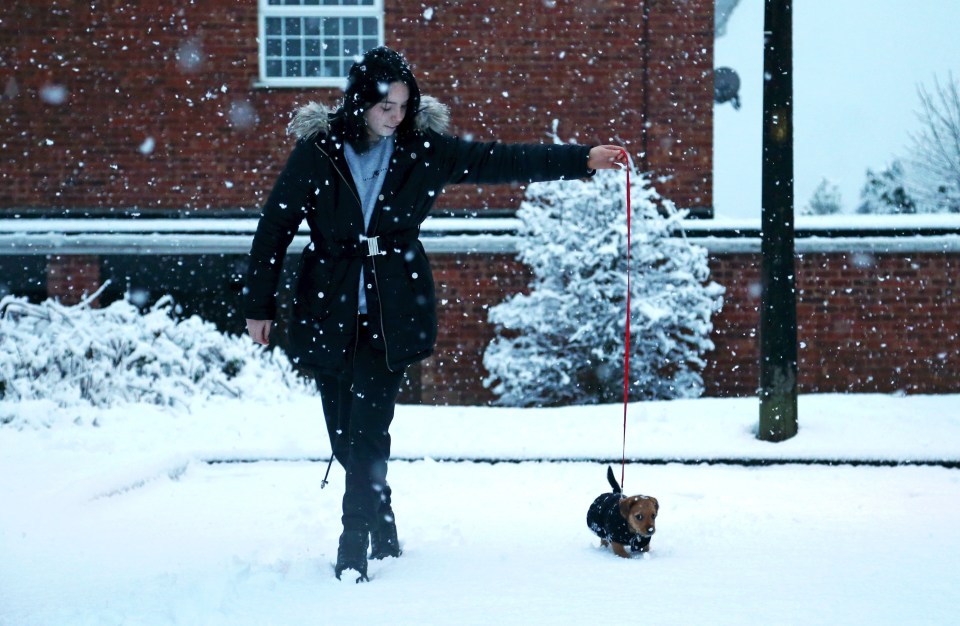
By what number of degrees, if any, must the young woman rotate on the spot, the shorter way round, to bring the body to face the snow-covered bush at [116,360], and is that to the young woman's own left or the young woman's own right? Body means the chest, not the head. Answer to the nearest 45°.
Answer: approximately 135° to the young woman's own right

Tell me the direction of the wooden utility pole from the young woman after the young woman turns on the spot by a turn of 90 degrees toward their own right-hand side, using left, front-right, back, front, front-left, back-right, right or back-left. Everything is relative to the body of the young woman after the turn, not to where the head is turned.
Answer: back-right

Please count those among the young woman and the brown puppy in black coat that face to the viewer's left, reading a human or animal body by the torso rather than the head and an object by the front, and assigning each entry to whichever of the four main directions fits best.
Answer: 0

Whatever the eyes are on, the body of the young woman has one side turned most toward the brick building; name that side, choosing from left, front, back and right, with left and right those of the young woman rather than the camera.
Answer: back

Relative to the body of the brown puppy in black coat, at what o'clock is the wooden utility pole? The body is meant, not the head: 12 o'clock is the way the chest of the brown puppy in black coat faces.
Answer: The wooden utility pole is roughly at 8 o'clock from the brown puppy in black coat.

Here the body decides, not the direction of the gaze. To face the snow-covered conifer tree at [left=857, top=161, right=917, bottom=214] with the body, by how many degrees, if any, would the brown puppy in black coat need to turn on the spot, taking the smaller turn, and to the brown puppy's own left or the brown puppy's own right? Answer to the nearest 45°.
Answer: approximately 135° to the brown puppy's own left

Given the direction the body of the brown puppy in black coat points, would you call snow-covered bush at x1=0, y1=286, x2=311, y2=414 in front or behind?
behind

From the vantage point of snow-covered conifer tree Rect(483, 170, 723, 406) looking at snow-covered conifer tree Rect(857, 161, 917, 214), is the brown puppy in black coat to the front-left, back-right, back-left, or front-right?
back-right

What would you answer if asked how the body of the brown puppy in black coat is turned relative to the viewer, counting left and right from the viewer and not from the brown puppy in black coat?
facing the viewer and to the right of the viewer

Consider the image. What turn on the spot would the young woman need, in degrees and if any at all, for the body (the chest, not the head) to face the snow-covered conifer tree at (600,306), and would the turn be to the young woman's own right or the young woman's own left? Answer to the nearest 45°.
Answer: approximately 180°

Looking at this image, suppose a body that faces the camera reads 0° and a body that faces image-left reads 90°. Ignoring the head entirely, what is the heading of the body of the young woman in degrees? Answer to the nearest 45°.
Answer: approximately 0°
